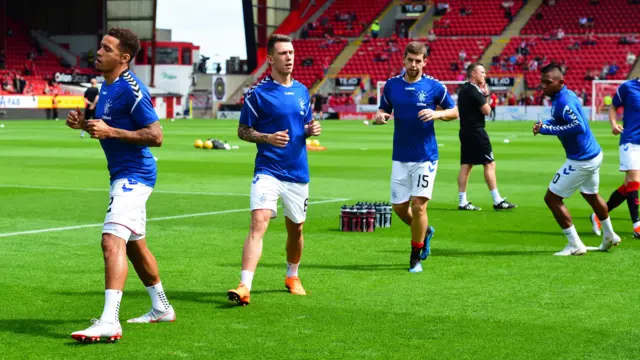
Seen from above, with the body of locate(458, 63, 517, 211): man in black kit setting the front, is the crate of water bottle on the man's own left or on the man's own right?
on the man's own right
